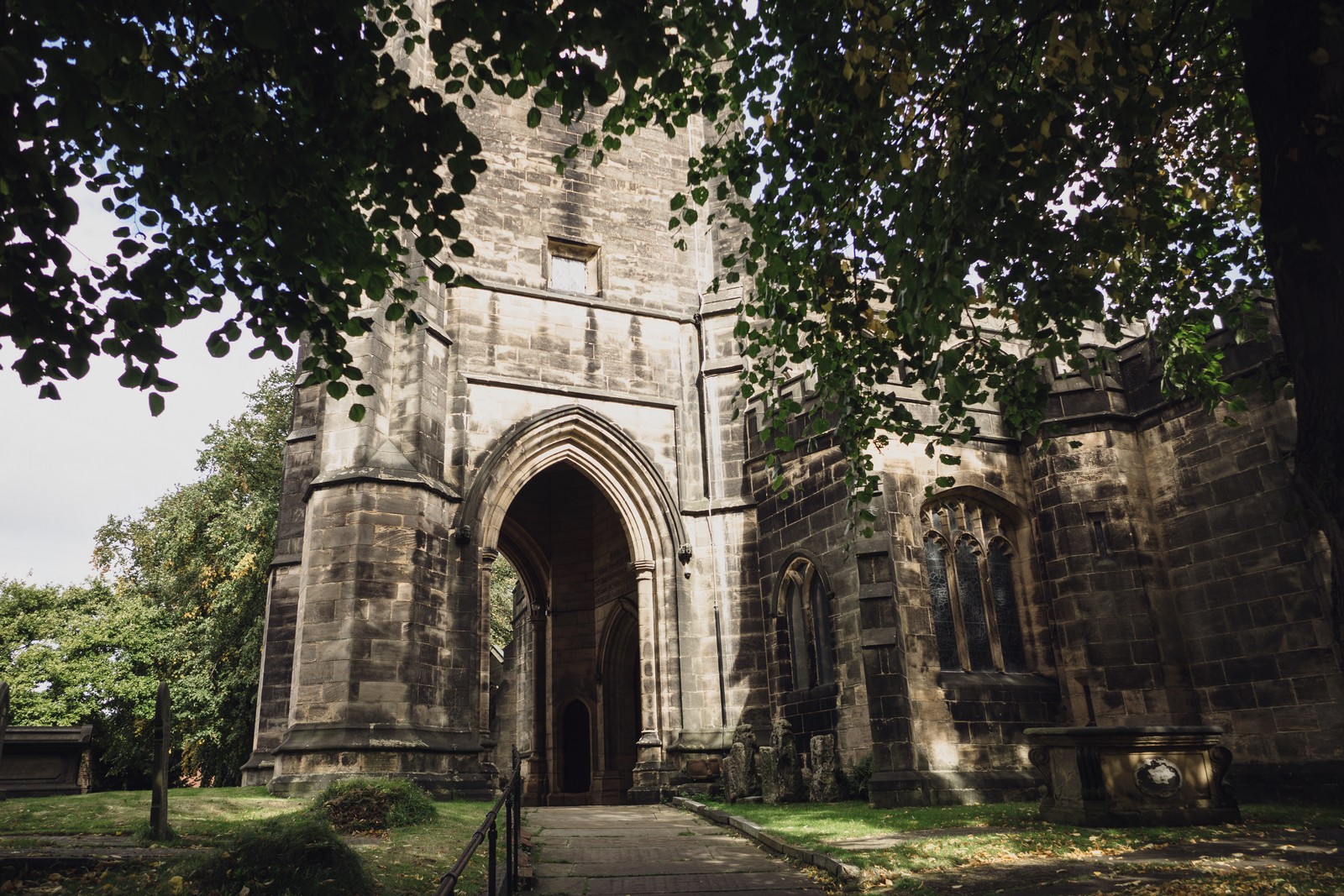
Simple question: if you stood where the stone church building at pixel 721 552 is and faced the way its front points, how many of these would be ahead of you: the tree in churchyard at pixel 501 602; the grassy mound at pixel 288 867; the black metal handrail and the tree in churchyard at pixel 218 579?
2

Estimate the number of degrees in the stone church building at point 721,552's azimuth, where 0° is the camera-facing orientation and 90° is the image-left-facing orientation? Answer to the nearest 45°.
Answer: approximately 0°

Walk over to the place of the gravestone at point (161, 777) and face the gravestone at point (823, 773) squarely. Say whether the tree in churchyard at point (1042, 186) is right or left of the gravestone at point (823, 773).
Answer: right

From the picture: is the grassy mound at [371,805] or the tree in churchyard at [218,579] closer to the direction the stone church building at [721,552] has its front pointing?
the grassy mound

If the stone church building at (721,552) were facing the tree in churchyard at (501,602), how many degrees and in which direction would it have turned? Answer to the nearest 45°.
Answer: approximately 135° to its right

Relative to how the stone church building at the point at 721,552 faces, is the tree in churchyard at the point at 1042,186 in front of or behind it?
in front

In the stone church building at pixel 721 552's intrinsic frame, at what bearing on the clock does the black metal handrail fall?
The black metal handrail is roughly at 12 o'clock from the stone church building.

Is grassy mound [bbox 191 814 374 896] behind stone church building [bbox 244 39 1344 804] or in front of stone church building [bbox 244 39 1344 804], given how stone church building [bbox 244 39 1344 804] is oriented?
in front

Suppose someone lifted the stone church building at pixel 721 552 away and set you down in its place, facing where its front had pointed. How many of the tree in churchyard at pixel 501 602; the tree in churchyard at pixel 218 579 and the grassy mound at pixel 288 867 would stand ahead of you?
1

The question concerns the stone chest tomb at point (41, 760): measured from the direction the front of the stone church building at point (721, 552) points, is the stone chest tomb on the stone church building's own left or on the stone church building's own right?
on the stone church building's own right

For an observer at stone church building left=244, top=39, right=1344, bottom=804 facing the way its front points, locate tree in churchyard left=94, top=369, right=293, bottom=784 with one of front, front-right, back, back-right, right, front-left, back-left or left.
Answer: back-right
